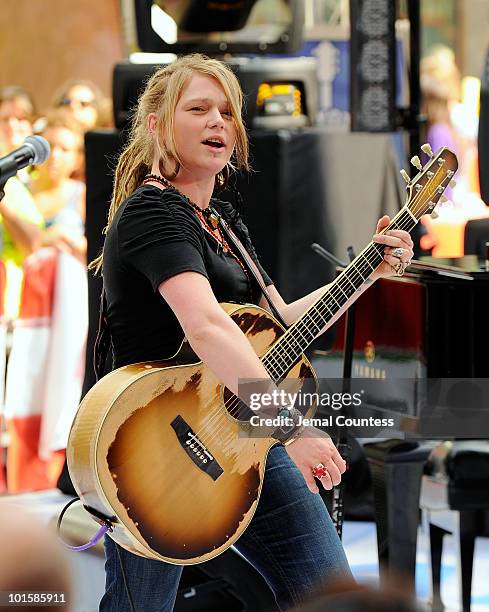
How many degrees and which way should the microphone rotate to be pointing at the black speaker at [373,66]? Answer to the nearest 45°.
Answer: approximately 45° to its left

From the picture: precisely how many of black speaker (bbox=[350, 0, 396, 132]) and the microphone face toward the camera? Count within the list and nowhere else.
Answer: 1

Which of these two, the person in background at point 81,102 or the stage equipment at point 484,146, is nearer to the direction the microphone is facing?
the stage equipment

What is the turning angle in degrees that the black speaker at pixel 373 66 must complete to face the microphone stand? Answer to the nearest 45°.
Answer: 0° — it already faces it

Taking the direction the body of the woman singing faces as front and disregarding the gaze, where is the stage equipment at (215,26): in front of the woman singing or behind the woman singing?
behind

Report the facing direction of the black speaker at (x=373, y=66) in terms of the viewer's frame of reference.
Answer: facing the viewer

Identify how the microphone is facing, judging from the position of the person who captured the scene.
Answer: facing to the right of the viewer

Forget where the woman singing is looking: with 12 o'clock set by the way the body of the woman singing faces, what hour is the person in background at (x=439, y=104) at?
The person in background is roughly at 8 o'clock from the woman singing.

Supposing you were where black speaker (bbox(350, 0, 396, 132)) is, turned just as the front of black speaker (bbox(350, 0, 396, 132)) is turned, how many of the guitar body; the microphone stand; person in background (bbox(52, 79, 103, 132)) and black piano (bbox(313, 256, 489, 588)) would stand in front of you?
3

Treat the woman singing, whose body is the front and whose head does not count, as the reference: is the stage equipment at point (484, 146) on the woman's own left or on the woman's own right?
on the woman's own left

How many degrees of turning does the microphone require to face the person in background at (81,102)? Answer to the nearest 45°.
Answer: approximately 90° to its left

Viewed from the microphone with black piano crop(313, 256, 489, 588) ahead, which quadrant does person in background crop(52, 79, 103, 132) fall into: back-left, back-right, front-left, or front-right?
front-left
